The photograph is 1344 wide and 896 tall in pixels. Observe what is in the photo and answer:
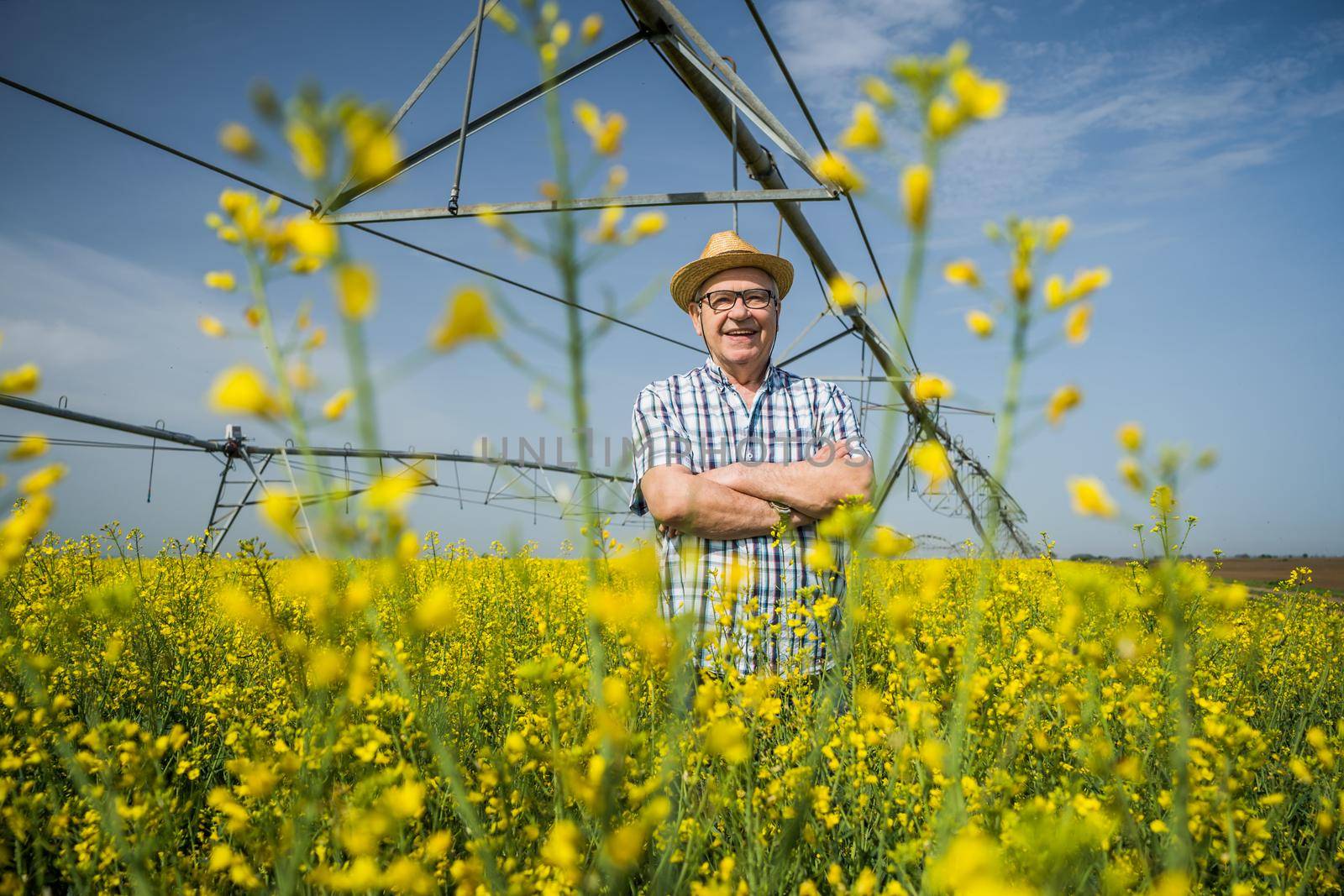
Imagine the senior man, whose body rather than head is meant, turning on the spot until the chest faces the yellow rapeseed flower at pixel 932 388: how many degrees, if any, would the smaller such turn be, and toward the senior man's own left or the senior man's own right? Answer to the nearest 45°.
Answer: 0° — they already face it

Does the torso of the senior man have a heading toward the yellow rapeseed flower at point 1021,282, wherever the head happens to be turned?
yes

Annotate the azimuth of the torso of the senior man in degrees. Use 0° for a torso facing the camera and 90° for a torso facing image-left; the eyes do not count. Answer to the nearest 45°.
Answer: approximately 0°

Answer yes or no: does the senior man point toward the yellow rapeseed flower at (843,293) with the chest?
yes
